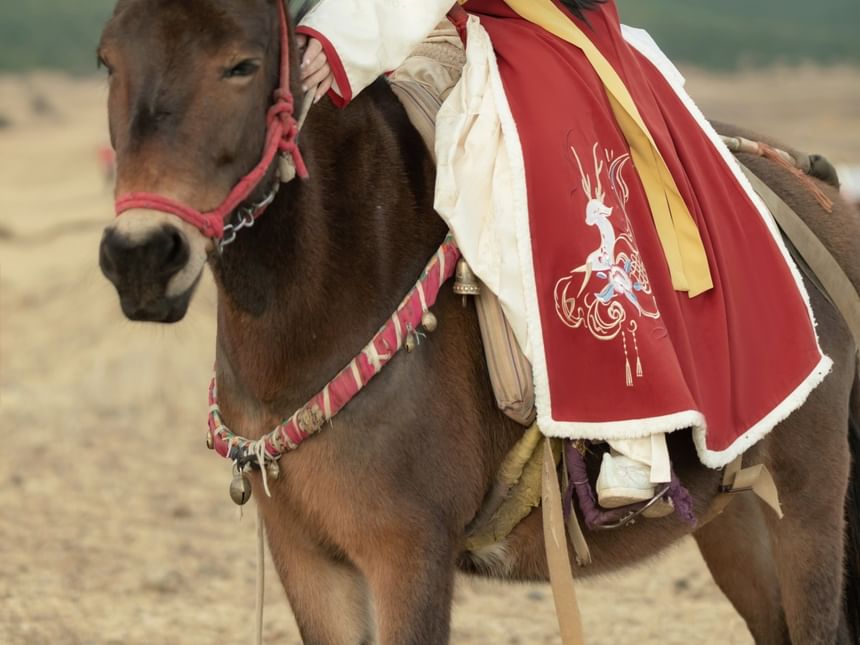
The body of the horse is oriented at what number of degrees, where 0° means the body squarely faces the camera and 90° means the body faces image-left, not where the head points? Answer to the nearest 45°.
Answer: approximately 45°
